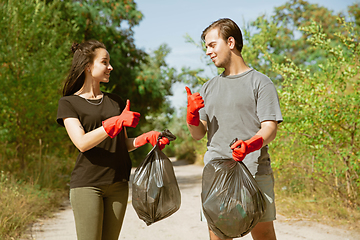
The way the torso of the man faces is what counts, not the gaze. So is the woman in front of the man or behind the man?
in front

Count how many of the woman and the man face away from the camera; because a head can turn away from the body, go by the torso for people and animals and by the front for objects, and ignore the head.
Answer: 0

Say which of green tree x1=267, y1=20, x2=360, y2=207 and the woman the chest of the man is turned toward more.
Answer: the woman

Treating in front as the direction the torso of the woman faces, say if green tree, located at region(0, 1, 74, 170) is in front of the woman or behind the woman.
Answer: behind

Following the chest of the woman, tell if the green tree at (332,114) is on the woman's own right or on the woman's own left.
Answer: on the woman's own left

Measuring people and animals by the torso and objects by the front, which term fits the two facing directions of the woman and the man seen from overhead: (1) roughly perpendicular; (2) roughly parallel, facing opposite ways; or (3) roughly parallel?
roughly perpendicular

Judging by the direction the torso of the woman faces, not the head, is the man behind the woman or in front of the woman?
in front

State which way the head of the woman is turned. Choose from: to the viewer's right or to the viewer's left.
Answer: to the viewer's right

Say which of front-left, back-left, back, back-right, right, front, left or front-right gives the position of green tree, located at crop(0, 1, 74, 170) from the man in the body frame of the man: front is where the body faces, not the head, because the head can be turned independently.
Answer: right

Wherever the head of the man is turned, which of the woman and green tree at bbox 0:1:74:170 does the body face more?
the woman

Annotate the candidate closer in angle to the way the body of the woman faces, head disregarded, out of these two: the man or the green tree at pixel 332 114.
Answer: the man

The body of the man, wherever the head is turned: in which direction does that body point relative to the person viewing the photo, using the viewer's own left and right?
facing the viewer and to the left of the viewer

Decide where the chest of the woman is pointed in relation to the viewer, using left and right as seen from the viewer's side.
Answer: facing the viewer and to the right of the viewer
